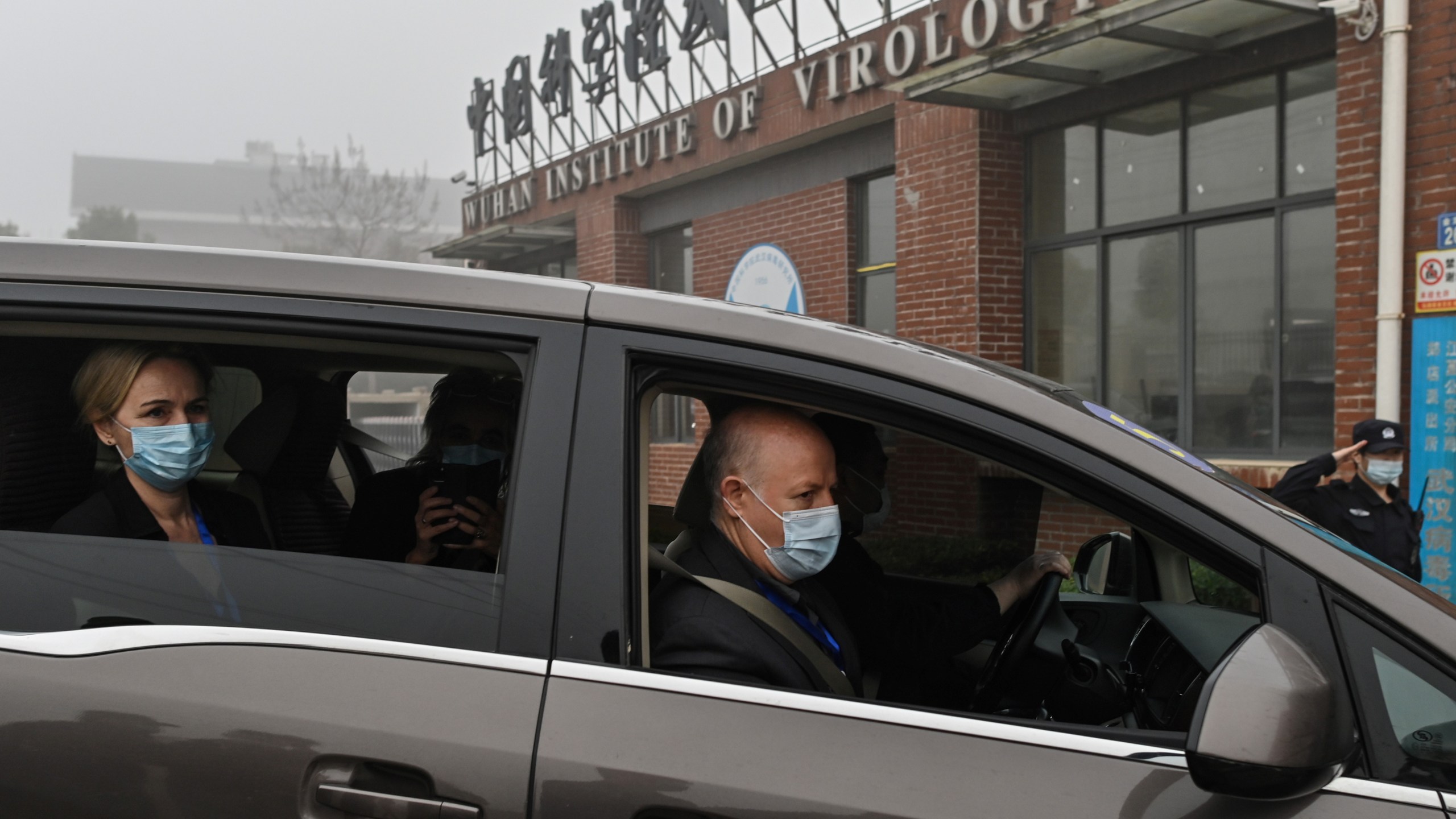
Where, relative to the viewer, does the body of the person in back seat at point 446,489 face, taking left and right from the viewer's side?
facing the viewer

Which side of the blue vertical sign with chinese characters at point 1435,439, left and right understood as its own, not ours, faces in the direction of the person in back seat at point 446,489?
front

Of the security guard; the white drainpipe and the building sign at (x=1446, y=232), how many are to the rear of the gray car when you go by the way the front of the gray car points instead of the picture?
0

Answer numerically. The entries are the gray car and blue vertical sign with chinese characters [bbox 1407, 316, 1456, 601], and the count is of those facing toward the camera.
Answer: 1

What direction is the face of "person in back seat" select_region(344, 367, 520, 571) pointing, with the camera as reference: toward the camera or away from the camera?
toward the camera

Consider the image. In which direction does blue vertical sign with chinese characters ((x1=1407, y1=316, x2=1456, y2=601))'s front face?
toward the camera

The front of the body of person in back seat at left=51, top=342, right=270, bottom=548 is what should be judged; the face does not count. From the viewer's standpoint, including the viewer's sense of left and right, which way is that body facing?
facing the viewer and to the right of the viewer

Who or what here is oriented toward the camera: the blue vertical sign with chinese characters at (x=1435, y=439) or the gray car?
the blue vertical sign with chinese characters

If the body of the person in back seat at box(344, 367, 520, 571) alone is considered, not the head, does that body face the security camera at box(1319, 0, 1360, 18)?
no

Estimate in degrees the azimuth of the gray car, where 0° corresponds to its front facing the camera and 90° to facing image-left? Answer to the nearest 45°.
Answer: approximately 270°
